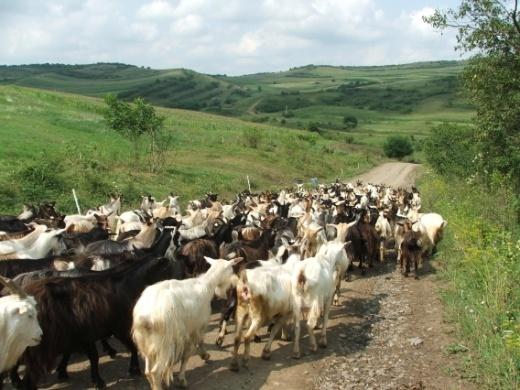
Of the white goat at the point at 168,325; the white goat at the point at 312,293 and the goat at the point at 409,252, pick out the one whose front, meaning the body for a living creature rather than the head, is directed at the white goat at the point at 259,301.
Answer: the white goat at the point at 168,325

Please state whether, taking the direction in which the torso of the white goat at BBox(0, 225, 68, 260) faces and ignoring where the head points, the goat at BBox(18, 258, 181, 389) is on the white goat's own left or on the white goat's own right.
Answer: on the white goat's own right

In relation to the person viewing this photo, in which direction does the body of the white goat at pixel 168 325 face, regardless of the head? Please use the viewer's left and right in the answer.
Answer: facing away from the viewer and to the right of the viewer

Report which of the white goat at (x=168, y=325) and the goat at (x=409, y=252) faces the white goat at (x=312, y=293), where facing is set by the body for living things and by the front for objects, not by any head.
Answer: the white goat at (x=168, y=325)

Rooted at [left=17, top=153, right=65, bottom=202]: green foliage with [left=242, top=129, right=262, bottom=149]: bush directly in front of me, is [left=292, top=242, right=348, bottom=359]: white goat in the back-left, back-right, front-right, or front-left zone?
back-right

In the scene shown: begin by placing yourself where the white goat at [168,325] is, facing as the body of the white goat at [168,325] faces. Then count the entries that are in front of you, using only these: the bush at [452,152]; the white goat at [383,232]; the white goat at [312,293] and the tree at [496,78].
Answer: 4
